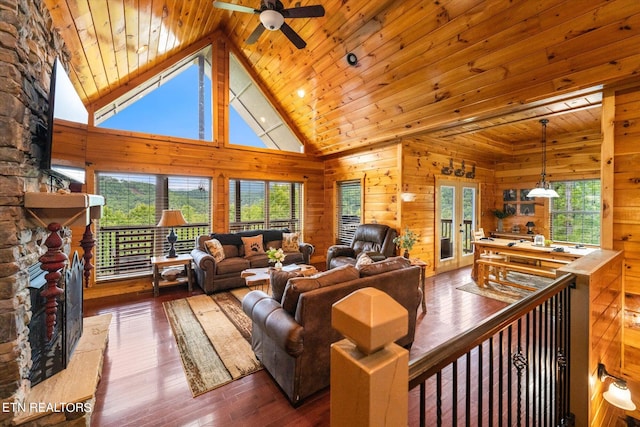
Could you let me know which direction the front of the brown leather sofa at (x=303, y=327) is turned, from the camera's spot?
facing away from the viewer and to the left of the viewer

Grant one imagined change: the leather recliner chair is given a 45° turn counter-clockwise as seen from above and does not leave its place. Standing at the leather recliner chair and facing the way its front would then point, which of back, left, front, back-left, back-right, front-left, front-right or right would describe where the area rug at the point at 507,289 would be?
left

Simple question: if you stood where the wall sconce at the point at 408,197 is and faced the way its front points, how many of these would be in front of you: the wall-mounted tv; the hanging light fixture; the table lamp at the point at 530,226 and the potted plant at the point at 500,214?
1

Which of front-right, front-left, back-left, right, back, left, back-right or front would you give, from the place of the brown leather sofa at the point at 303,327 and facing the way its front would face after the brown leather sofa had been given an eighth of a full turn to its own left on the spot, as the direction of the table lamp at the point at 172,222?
front-right

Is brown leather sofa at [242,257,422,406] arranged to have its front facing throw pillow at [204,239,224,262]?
yes

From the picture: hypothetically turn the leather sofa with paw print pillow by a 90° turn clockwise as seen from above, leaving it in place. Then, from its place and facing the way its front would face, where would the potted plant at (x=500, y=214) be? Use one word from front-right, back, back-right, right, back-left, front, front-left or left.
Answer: back-left

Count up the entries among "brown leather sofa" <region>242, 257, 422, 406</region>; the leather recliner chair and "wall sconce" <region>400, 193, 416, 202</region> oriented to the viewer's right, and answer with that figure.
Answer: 0

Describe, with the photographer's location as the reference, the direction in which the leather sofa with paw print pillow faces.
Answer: facing the viewer and to the right of the viewer

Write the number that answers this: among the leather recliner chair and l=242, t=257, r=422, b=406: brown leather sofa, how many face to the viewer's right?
0

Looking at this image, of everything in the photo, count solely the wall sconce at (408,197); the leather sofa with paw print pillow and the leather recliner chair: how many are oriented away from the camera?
0

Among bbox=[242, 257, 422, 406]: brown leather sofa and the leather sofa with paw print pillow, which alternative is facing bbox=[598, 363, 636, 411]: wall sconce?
the leather sofa with paw print pillow

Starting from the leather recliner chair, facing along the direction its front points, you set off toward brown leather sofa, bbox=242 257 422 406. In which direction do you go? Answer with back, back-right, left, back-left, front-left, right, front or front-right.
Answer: front-left

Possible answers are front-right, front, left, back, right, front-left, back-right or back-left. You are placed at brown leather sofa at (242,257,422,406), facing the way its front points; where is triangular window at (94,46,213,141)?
front

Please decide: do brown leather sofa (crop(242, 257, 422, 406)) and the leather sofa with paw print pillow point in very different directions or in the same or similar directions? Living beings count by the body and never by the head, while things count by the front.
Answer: very different directions
